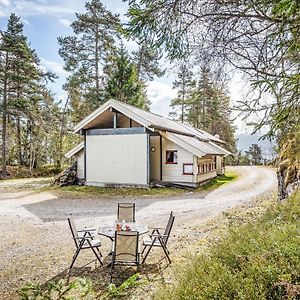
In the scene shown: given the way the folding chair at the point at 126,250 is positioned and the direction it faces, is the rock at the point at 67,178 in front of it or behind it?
in front

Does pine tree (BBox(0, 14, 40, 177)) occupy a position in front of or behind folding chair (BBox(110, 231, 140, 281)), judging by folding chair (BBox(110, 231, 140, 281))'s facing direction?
in front

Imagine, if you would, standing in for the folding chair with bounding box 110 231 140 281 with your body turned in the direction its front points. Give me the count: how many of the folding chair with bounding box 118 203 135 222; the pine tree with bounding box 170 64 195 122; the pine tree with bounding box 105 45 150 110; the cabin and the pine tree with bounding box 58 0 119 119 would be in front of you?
5

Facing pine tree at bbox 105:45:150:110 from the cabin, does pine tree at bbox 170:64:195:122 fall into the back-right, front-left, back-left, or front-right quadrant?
front-right

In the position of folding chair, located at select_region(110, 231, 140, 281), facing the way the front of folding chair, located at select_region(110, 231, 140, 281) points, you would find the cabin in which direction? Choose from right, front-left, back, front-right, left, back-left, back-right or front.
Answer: front

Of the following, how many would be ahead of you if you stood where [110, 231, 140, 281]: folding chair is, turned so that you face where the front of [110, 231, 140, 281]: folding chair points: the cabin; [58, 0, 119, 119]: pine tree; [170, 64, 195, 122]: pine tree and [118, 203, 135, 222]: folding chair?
4

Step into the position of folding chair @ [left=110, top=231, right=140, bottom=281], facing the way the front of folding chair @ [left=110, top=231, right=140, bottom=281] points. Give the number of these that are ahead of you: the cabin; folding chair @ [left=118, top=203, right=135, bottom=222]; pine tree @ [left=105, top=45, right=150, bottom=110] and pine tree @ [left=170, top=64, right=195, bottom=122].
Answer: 4

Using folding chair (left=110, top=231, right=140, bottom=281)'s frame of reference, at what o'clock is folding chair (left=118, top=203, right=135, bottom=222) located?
folding chair (left=118, top=203, right=135, bottom=222) is roughly at 12 o'clock from folding chair (left=110, top=231, right=140, bottom=281).

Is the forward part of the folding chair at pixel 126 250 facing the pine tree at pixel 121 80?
yes

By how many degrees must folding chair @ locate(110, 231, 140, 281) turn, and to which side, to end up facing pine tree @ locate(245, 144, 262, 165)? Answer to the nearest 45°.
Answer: approximately 45° to its right

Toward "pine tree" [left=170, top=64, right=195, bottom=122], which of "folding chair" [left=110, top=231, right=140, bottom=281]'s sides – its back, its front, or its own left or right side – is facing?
front

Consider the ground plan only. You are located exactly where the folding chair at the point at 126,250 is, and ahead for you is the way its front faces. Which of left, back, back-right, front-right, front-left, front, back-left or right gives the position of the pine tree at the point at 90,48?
front

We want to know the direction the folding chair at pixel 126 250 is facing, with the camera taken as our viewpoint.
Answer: facing away from the viewer
